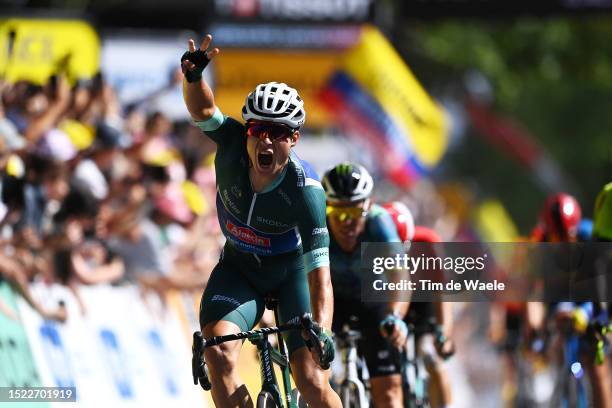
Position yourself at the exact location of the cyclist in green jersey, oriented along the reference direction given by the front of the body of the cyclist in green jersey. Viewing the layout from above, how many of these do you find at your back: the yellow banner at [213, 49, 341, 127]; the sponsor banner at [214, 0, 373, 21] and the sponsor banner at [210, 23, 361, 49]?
3

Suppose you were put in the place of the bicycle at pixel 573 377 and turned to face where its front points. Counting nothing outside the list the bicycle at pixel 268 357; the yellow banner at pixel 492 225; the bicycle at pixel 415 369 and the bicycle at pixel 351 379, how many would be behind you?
1

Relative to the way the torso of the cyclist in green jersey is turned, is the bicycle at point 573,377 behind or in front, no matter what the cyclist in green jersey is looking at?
behind

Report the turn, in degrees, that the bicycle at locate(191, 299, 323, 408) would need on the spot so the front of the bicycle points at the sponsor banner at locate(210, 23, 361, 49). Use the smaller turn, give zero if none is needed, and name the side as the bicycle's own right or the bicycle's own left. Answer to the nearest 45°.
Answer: approximately 180°

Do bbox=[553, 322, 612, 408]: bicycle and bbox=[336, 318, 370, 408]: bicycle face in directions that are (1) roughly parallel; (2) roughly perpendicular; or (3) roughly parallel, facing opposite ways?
roughly parallel

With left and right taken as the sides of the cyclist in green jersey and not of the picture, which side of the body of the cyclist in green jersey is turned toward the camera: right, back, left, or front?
front

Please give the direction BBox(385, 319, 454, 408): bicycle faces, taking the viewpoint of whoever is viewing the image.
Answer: facing the viewer

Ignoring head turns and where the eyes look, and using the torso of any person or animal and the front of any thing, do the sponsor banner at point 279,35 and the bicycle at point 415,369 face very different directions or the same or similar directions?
same or similar directions

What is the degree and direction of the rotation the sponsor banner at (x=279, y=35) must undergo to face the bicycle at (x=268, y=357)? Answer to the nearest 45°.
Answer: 0° — it already faces it

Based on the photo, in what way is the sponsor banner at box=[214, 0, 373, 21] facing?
toward the camera

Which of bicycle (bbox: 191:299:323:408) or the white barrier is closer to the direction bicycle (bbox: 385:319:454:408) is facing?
the bicycle

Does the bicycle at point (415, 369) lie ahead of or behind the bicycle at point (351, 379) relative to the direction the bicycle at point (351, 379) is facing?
behind

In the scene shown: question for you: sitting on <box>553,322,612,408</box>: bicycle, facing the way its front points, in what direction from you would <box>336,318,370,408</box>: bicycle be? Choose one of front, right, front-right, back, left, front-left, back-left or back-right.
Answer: front-right
